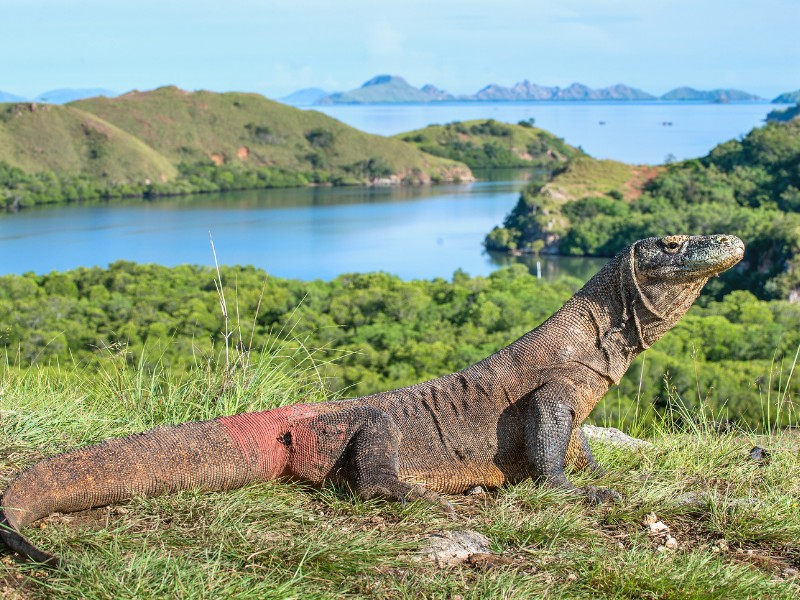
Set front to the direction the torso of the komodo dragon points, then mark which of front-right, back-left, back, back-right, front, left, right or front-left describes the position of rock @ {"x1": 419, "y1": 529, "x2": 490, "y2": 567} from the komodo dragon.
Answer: right

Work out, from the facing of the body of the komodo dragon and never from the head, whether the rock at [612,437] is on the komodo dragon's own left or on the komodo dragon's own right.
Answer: on the komodo dragon's own left

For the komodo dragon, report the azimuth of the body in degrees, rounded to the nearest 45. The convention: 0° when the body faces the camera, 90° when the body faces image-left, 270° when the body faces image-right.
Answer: approximately 270°
